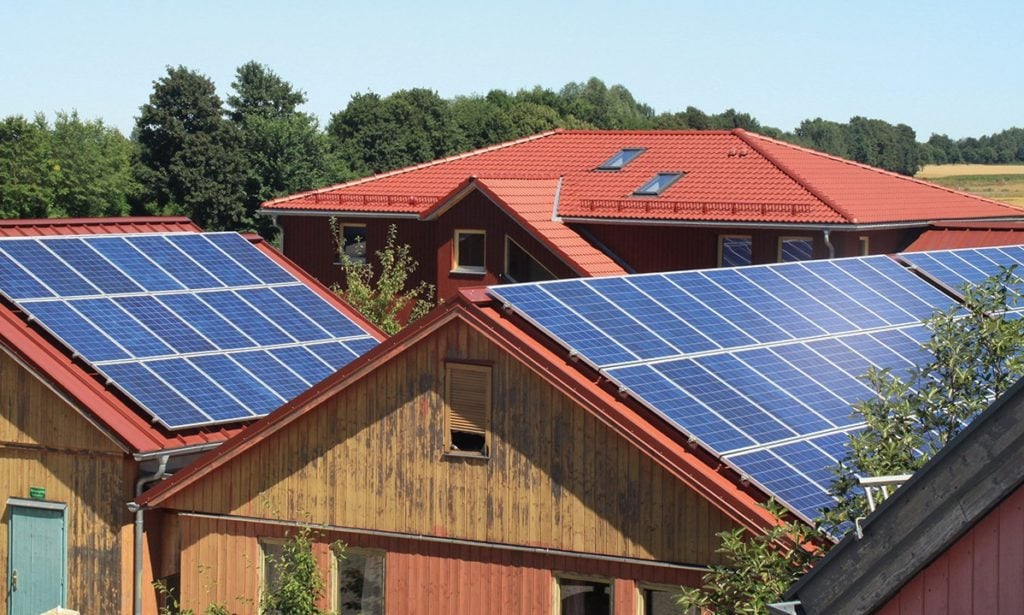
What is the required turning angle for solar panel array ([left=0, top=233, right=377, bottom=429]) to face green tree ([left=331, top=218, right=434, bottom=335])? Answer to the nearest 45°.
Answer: approximately 135° to its left

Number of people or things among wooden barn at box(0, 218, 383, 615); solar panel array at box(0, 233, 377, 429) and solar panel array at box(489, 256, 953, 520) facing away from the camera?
0

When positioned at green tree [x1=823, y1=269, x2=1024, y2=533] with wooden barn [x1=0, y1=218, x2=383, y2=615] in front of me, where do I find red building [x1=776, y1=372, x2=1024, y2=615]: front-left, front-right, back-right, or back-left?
back-left

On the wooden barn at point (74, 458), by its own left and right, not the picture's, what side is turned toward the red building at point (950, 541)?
left

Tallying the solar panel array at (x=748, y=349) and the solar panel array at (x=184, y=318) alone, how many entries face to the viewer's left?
0

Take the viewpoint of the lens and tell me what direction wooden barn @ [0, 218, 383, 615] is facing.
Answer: facing the viewer and to the left of the viewer

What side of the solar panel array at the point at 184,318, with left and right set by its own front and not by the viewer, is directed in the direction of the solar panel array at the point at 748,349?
front

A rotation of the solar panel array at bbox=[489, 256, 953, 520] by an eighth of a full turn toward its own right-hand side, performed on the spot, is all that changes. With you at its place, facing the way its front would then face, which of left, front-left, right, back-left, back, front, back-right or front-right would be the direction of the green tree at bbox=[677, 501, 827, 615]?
front

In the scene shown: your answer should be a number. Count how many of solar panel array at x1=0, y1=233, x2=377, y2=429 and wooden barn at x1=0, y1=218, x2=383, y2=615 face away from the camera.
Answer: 0

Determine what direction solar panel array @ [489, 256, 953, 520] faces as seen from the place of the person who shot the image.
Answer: facing the viewer and to the right of the viewer

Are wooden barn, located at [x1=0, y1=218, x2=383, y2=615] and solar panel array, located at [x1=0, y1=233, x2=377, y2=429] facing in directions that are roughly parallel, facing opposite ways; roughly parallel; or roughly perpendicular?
roughly perpendicular

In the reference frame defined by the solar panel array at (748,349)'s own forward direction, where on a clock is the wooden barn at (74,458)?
The wooden barn is roughly at 5 o'clock from the solar panel array.

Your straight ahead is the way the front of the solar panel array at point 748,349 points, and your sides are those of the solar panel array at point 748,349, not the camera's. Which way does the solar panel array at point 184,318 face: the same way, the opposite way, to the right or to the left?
the same way

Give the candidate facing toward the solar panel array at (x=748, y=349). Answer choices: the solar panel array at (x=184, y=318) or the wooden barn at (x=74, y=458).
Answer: the solar panel array at (x=184, y=318)

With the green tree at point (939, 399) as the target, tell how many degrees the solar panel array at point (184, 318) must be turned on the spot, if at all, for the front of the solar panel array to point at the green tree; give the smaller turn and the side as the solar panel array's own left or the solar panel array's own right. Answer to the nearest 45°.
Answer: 0° — it already faces it

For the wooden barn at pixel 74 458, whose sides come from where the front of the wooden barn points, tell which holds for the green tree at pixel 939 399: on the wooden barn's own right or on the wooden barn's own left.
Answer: on the wooden barn's own left
